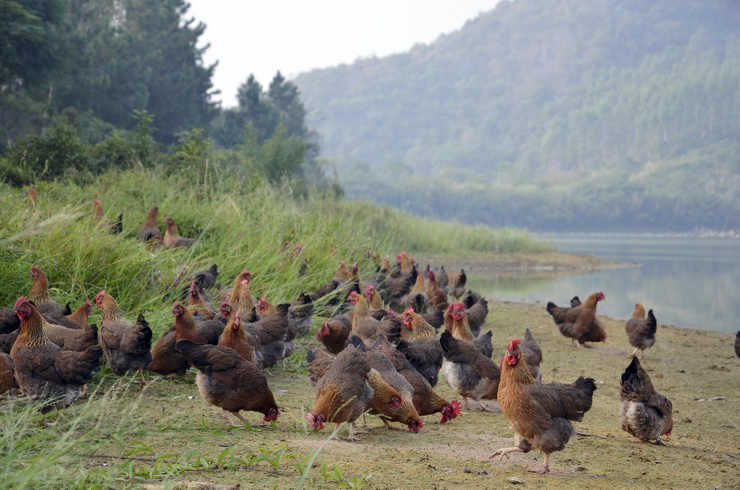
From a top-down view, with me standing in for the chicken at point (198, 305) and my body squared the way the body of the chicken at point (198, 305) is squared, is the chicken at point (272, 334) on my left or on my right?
on my left

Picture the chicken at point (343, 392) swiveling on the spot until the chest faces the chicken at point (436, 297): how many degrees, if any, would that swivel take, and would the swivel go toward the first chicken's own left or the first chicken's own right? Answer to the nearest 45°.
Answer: approximately 135° to the first chicken's own right

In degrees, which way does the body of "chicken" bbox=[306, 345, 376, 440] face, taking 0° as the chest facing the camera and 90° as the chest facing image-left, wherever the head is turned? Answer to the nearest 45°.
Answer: approximately 45°

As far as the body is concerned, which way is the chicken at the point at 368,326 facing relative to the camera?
to the viewer's left

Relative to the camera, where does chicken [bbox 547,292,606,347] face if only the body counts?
to the viewer's right

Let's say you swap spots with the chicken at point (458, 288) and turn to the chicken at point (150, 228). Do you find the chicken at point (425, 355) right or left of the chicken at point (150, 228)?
left

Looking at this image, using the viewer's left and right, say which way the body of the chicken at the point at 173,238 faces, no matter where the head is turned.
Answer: facing to the left of the viewer

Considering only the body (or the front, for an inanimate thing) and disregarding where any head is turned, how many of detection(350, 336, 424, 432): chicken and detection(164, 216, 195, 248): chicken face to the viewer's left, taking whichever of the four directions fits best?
1

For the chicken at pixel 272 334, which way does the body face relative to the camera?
to the viewer's left
